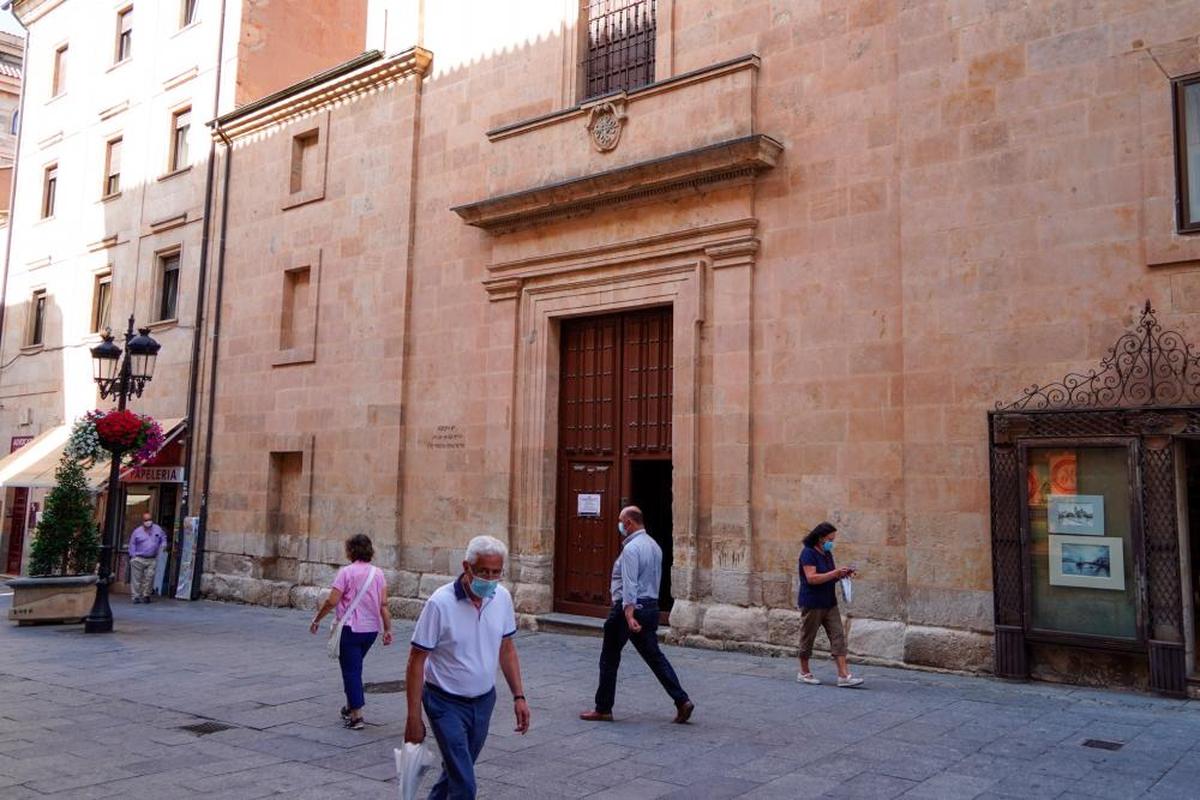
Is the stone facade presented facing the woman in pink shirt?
yes

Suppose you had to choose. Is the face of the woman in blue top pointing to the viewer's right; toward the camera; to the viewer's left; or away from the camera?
to the viewer's right

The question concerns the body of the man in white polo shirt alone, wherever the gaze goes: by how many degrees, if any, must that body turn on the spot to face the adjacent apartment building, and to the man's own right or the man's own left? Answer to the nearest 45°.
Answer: approximately 180°

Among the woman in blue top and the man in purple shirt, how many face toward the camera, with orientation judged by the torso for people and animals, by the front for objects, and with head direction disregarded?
1

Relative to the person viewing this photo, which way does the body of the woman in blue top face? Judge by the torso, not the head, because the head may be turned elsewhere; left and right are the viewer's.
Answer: facing to the right of the viewer

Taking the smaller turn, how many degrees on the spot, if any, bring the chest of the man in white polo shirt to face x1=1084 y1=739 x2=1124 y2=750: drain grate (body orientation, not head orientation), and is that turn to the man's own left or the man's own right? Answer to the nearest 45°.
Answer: approximately 45° to the man's own left

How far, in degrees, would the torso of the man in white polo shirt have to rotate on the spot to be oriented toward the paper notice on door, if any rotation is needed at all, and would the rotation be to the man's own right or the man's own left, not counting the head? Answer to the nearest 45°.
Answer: approximately 135° to the man's own left

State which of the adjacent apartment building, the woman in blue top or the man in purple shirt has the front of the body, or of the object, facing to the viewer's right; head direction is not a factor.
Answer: the woman in blue top

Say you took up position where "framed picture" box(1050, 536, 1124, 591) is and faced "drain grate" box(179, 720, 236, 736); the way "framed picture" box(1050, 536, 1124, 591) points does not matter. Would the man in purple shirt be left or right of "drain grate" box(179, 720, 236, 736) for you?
right

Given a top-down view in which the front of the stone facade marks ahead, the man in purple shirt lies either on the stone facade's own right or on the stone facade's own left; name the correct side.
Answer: on the stone facade's own right
